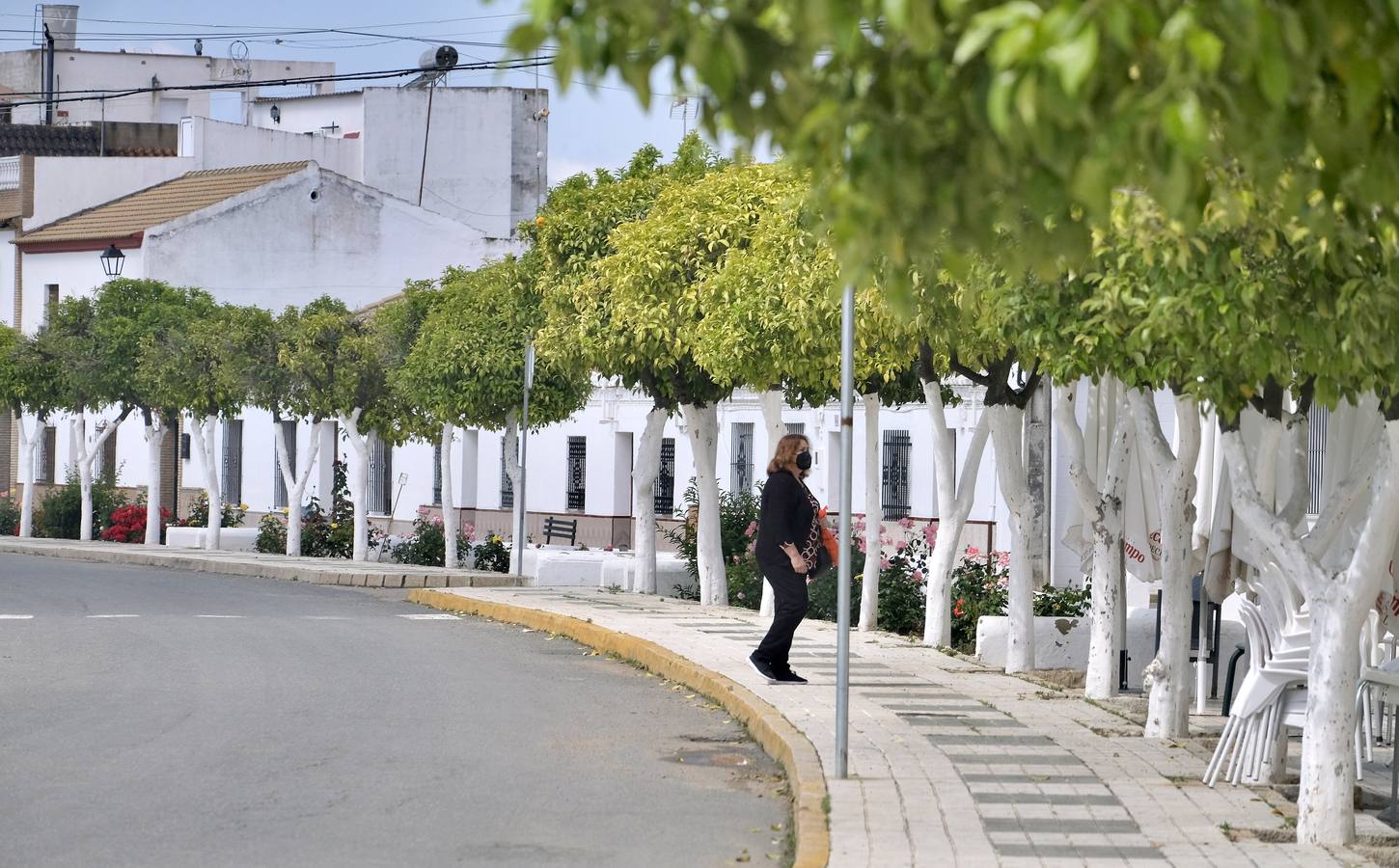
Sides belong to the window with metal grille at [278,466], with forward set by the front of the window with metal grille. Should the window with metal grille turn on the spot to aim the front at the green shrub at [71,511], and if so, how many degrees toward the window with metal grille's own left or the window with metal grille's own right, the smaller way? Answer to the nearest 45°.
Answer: approximately 45° to the window with metal grille's own right

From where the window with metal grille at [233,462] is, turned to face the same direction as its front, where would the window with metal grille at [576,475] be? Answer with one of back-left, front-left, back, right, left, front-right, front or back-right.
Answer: front-left

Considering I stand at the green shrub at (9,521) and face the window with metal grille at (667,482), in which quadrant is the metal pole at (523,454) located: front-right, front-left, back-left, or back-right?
front-right

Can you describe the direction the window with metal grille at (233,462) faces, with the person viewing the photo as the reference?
facing the viewer

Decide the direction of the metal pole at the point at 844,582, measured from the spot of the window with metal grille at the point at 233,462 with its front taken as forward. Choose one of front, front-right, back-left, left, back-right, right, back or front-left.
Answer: front

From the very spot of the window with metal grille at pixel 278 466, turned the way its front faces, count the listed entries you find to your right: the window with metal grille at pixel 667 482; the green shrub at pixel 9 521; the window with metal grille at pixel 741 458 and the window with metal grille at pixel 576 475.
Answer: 1

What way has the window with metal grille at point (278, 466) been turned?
toward the camera
